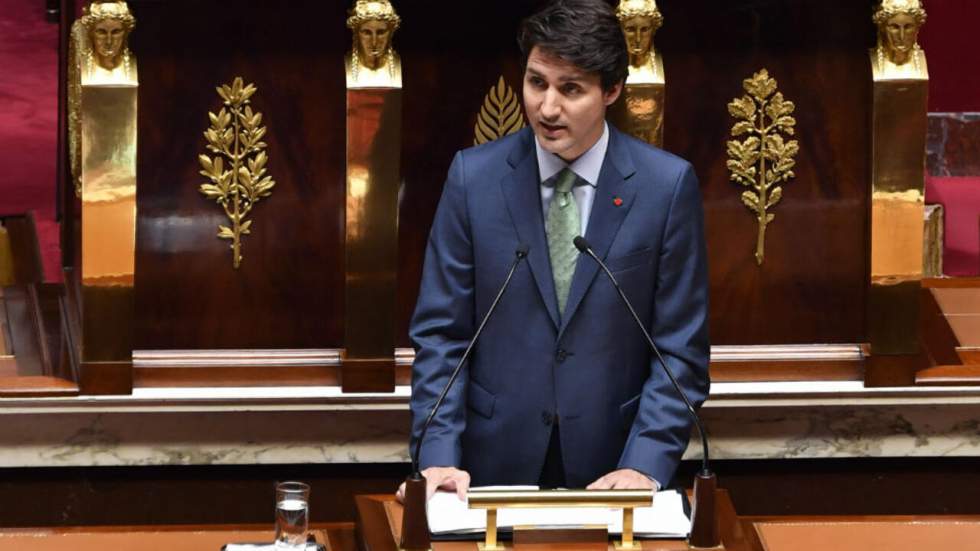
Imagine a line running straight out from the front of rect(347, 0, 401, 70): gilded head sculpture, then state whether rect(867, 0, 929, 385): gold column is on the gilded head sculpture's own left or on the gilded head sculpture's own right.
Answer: on the gilded head sculpture's own left

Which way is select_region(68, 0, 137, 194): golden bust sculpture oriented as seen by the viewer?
toward the camera

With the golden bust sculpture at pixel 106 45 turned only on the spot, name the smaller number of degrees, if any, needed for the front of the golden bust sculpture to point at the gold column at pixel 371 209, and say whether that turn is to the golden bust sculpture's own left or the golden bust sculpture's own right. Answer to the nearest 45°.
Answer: approximately 90° to the golden bust sculpture's own left

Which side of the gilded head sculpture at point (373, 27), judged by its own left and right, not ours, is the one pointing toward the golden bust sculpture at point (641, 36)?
left

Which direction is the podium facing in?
toward the camera

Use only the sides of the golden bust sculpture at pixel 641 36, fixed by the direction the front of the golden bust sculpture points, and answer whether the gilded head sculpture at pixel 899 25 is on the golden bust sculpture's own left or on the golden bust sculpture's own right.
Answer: on the golden bust sculpture's own left
